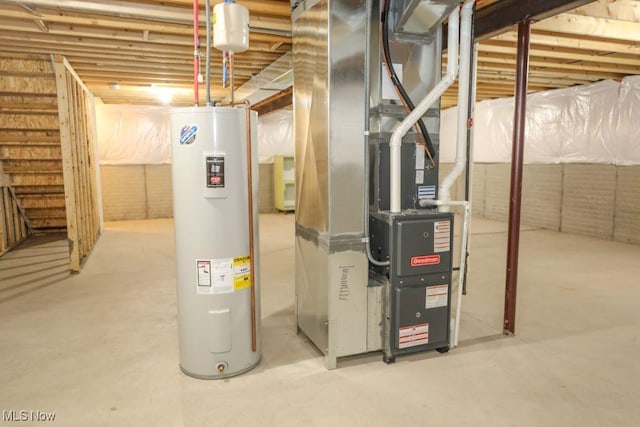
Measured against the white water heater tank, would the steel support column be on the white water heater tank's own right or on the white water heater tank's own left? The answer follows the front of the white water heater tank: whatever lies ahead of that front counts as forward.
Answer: on the white water heater tank's own left

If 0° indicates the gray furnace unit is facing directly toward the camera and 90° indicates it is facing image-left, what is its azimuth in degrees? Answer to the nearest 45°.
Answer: approximately 315°

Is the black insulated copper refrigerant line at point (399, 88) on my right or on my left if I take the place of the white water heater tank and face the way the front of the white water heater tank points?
on my left

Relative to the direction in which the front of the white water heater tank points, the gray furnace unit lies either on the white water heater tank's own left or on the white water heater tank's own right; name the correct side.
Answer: on the white water heater tank's own left

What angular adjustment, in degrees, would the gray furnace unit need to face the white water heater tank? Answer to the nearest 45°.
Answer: approximately 90° to its right

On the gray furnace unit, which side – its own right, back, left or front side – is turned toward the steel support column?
left
